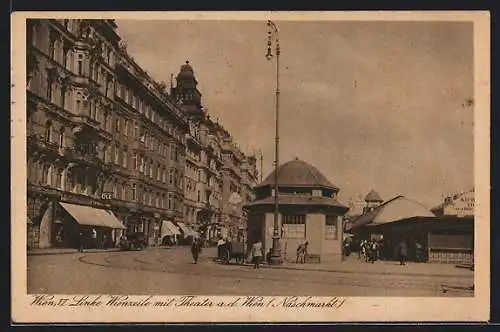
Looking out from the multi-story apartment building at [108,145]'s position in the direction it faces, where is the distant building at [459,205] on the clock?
The distant building is roughly at 11 o'clock from the multi-story apartment building.

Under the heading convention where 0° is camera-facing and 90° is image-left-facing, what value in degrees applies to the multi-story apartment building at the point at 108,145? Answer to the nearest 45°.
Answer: approximately 315°

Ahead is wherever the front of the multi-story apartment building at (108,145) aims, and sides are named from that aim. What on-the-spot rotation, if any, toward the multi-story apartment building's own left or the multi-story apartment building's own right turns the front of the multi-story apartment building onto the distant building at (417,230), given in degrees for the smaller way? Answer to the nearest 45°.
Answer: approximately 45° to the multi-story apartment building's own left
